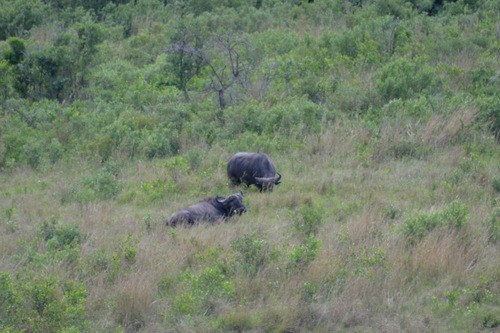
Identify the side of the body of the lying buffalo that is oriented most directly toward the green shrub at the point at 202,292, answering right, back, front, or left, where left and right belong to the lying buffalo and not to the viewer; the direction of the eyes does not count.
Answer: right

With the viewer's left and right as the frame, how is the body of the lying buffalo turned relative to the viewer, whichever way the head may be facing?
facing to the right of the viewer

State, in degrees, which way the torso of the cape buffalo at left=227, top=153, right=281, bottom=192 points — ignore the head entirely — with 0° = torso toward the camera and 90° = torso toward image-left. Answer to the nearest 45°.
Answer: approximately 315°

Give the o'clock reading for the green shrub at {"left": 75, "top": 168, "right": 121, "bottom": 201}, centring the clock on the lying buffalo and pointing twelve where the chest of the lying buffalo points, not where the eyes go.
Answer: The green shrub is roughly at 7 o'clock from the lying buffalo.

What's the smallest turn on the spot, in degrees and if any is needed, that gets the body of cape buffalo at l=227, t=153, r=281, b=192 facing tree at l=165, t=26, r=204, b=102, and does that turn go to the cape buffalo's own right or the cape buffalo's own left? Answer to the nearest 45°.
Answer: approximately 135° to the cape buffalo's own left

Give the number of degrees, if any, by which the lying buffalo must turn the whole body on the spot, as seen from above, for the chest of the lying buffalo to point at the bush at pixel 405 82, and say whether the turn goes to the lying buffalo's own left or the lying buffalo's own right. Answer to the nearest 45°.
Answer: approximately 45° to the lying buffalo's own left
